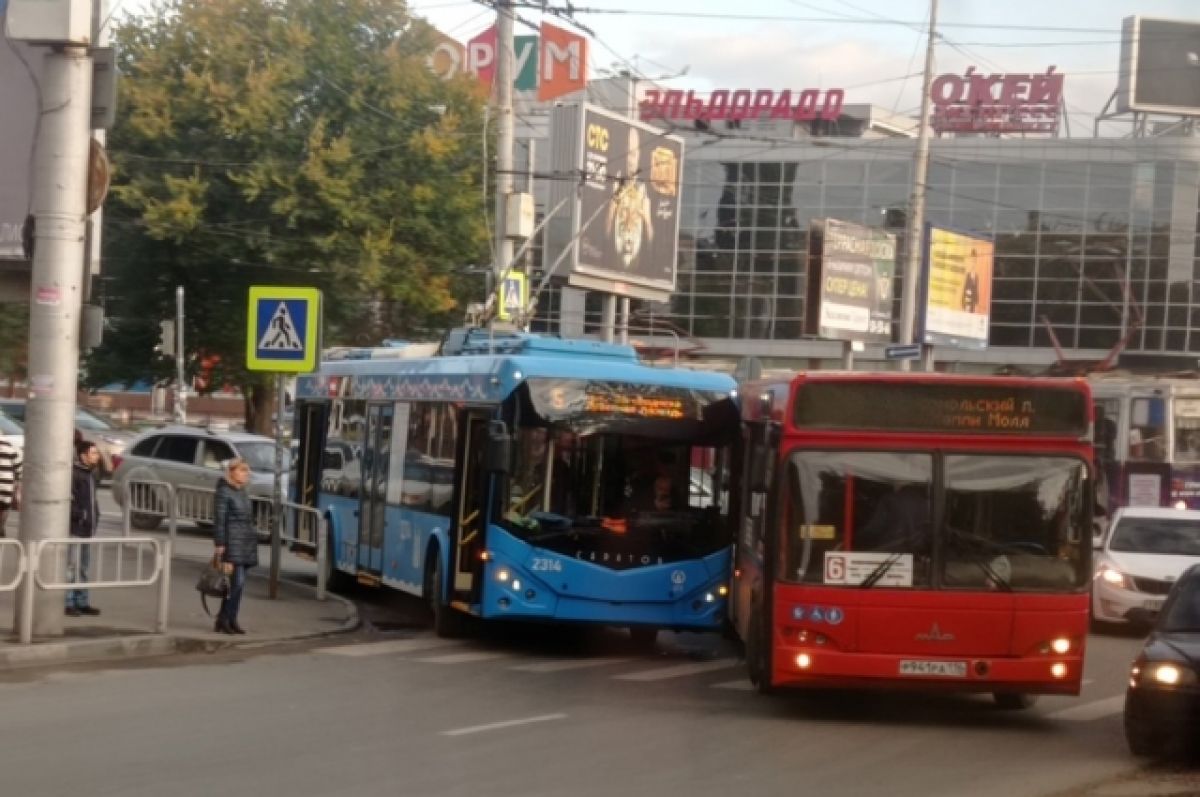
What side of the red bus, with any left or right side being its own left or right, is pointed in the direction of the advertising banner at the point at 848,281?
back

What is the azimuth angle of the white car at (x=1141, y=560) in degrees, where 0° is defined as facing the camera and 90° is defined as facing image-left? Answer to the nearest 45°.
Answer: approximately 0°

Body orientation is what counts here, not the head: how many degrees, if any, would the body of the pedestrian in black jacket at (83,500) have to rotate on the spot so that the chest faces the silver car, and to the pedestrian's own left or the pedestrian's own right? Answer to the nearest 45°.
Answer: approximately 90° to the pedestrian's own left

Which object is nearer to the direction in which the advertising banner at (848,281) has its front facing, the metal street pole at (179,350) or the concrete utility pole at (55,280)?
the concrete utility pole

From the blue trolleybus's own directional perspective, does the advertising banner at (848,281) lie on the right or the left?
on its left

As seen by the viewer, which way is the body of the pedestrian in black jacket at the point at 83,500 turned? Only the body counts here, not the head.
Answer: to the viewer's right

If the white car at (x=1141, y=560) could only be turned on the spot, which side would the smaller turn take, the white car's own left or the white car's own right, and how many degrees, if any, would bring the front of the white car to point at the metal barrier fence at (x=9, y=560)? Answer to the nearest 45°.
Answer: approximately 45° to the white car's own right

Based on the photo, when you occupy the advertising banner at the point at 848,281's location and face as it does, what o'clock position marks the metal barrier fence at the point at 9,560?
The metal barrier fence is roughly at 2 o'clock from the advertising banner.

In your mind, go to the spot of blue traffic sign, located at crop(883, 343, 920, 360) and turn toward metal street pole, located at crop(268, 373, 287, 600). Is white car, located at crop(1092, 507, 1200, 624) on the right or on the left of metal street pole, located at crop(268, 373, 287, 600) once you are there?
left

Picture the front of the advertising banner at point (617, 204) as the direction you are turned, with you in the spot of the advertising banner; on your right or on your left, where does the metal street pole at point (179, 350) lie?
on your right

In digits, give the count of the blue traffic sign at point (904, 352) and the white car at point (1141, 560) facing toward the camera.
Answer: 2
